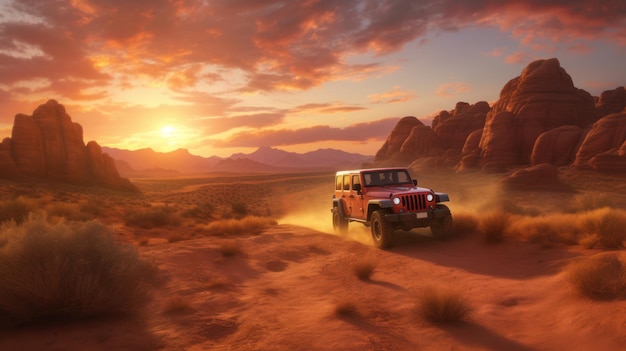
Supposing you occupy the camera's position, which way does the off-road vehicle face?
facing the viewer and to the right of the viewer

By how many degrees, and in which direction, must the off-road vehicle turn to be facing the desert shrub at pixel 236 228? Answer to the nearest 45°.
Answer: approximately 180°

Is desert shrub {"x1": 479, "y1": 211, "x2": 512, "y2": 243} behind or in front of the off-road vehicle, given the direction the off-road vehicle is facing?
in front

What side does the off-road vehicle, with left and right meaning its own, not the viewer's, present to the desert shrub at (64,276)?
right

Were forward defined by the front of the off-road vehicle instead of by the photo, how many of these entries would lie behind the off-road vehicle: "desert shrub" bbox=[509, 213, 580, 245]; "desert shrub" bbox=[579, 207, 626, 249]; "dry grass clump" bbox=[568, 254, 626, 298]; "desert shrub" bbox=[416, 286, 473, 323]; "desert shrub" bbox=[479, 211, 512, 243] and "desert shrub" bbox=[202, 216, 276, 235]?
1

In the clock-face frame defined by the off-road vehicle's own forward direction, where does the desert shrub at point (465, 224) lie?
The desert shrub is roughly at 10 o'clock from the off-road vehicle.

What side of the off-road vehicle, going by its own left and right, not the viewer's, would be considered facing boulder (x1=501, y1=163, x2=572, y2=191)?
left

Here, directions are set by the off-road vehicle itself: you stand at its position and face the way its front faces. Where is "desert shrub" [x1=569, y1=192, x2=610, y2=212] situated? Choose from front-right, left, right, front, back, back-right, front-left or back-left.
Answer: left

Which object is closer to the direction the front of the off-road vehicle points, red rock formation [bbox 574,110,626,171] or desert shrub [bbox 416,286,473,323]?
the desert shrub

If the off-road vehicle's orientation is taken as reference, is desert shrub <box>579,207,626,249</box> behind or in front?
in front

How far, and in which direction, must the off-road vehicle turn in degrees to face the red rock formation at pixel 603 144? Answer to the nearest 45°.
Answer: approximately 90° to its left

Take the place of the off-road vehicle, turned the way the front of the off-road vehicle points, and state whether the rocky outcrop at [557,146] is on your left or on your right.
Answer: on your left
